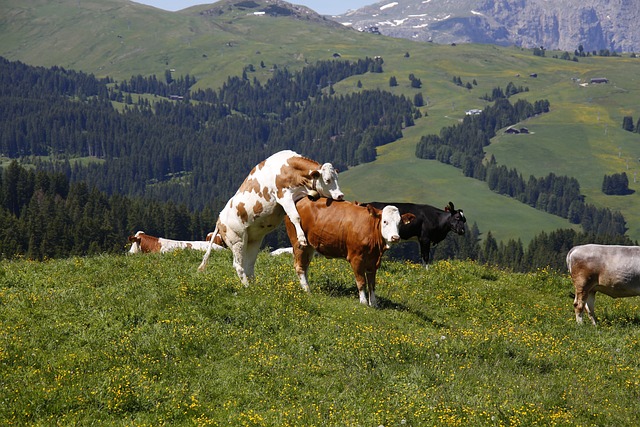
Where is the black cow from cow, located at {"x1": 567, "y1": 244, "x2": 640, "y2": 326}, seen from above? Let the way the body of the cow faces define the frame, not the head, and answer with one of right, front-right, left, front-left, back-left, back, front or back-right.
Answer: back-left

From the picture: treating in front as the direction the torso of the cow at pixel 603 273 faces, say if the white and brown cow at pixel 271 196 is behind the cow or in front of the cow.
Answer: behind

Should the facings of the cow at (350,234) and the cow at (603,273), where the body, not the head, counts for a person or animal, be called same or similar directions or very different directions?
same or similar directions

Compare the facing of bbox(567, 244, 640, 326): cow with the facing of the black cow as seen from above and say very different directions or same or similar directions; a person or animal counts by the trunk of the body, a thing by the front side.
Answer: same or similar directions

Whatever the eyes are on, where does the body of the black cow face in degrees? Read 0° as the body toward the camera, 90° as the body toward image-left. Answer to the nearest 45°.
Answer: approximately 270°

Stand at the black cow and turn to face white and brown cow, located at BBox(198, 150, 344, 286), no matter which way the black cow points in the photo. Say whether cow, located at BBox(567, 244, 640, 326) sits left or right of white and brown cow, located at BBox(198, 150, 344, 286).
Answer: left

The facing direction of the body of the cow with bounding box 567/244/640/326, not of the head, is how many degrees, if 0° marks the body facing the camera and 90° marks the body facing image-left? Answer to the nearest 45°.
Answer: approximately 270°

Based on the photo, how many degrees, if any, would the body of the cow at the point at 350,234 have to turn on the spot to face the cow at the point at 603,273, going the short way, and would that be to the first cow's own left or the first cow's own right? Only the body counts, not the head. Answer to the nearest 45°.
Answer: approximately 45° to the first cow's own left

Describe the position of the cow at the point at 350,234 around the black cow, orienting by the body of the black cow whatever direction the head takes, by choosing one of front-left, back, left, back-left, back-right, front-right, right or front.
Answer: right

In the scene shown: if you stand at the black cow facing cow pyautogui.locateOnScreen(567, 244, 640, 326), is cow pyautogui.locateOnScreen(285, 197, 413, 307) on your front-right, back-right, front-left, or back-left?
front-right

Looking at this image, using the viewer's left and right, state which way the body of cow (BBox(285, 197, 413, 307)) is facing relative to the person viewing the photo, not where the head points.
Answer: facing the viewer and to the right of the viewer

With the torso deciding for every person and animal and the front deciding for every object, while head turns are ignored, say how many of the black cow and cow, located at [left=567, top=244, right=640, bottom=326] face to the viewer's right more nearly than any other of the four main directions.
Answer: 2
